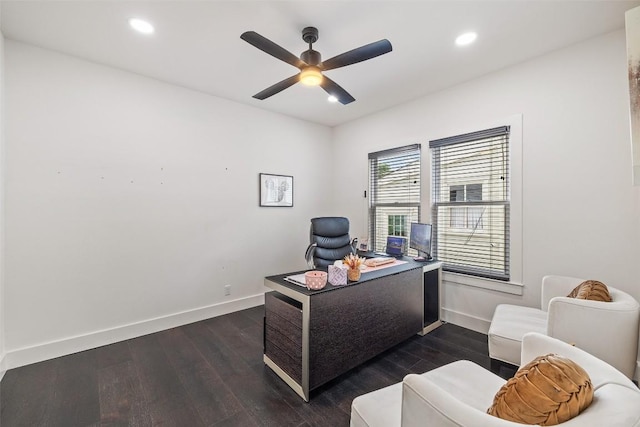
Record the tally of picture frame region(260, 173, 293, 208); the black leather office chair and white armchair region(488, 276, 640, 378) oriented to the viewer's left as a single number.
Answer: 1

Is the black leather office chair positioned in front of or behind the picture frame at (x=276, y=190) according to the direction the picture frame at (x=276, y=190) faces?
in front

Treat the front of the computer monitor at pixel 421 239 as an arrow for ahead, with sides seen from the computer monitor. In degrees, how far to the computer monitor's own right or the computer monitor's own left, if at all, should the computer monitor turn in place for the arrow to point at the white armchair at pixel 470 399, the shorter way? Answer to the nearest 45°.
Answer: approximately 45° to the computer monitor's own left

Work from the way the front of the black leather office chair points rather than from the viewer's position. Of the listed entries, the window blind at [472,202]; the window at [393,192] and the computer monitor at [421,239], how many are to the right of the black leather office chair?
0

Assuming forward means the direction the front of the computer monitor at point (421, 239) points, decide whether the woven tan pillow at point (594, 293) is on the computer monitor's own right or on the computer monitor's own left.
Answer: on the computer monitor's own left

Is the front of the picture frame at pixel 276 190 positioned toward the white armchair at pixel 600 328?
yes

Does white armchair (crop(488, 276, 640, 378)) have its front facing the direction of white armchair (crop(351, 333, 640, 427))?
no

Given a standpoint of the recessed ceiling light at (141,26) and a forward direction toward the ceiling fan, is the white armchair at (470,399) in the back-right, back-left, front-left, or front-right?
front-right

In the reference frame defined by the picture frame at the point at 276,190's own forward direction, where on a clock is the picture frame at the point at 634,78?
the picture frame at the point at 634,78 is roughly at 12 o'clock from the picture frame at the point at 276,190.

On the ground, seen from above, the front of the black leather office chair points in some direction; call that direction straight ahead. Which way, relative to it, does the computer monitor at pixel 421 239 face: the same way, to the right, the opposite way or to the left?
to the right

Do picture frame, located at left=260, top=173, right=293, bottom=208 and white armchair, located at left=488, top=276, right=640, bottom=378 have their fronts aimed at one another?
yes

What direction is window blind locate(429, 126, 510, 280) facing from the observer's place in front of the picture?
facing the viewer and to the left of the viewer

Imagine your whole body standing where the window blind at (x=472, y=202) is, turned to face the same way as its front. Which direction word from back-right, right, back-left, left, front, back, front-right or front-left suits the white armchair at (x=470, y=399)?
front-left

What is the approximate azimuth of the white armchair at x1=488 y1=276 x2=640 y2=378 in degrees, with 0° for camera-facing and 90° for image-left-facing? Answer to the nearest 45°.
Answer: approximately 90°

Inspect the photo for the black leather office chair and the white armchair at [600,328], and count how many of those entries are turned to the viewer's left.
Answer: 1

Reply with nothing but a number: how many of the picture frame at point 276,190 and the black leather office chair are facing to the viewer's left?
0

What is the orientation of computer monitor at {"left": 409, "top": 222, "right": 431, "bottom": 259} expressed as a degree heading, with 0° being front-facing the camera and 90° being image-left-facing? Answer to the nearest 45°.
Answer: approximately 45°
